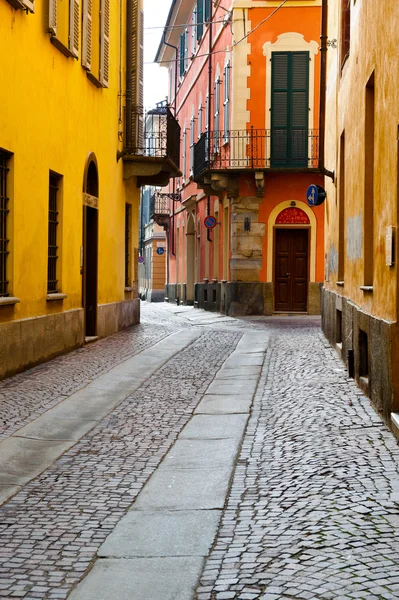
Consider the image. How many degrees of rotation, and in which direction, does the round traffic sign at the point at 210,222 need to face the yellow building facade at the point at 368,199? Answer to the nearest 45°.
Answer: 0° — it already faces it

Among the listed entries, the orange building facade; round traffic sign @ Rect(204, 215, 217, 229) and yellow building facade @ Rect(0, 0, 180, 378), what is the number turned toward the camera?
2

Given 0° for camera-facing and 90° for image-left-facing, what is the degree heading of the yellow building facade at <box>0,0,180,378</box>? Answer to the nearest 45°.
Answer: approximately 270°

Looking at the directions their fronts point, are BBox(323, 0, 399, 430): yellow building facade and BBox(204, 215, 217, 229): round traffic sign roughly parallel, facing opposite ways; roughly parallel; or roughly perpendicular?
roughly perpendicular

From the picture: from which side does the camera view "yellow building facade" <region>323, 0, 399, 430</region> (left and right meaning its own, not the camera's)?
left

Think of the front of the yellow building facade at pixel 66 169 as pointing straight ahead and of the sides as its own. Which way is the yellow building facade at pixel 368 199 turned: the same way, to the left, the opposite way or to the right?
the opposite way

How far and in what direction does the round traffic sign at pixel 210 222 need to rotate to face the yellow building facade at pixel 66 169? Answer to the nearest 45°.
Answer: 0° — it already faces it

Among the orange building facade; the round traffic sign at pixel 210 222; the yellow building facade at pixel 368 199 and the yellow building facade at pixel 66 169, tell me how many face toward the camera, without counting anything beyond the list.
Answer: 2

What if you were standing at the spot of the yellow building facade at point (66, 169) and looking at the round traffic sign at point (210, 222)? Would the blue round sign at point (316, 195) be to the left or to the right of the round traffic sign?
right

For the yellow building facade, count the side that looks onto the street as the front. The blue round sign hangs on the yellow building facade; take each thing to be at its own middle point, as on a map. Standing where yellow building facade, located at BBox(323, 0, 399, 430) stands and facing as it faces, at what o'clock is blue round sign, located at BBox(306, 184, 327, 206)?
The blue round sign is roughly at 3 o'clock from the yellow building facade.

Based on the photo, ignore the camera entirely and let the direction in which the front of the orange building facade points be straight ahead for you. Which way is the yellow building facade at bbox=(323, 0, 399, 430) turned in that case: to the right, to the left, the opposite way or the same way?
to the right

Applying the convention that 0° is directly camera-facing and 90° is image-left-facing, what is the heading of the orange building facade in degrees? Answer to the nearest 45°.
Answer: approximately 0°
